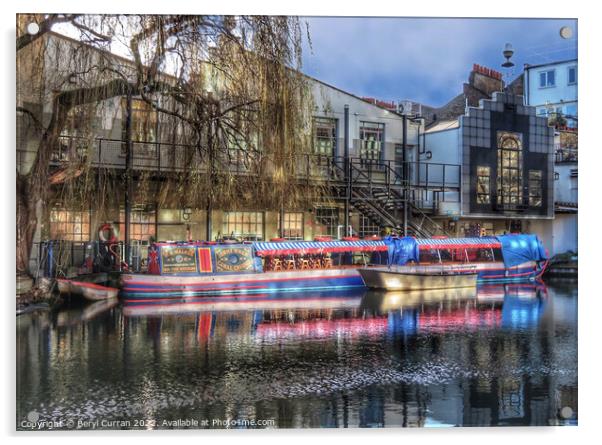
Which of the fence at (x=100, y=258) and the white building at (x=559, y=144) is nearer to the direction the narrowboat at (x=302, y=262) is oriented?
the white building

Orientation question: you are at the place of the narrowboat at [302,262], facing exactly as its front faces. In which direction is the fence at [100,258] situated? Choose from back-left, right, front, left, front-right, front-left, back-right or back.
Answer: back

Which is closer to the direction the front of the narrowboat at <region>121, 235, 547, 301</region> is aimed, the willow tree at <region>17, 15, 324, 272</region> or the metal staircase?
the metal staircase

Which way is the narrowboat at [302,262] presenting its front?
to the viewer's right

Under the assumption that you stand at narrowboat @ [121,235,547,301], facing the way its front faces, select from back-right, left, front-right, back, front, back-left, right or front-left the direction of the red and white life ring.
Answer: back
